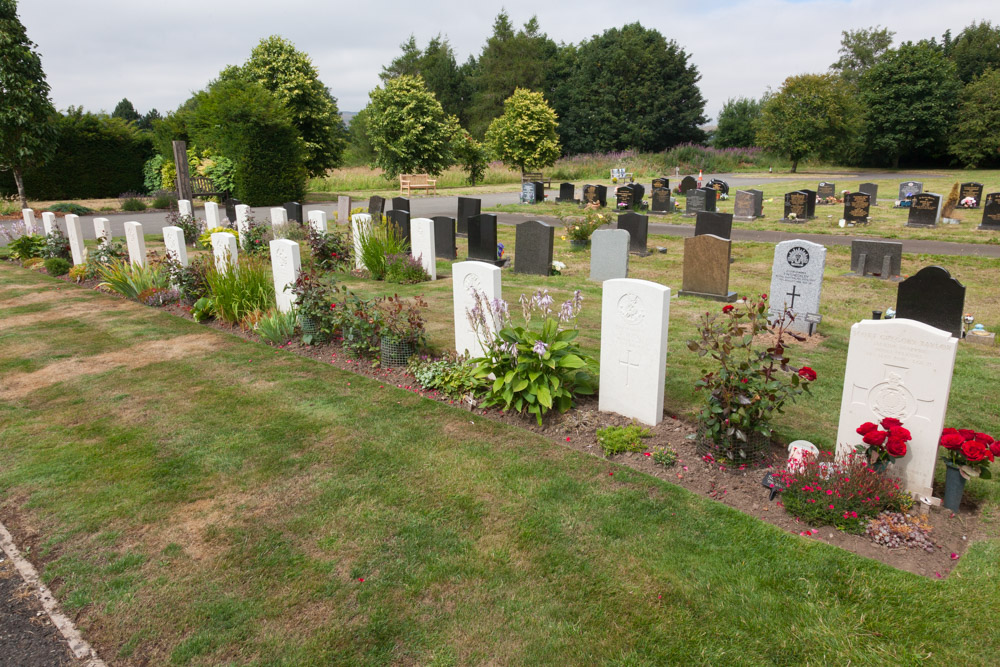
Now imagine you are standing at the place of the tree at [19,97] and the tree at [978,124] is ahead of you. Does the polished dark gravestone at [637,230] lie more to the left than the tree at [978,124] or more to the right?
right

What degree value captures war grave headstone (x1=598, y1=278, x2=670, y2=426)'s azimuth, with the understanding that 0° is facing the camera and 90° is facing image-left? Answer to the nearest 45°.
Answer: approximately 45°

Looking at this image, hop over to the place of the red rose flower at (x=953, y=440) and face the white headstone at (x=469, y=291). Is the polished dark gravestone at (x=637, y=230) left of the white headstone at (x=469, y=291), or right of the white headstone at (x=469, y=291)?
right

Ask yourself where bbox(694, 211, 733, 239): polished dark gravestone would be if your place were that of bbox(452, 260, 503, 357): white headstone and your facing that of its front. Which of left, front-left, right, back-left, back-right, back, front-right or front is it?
back

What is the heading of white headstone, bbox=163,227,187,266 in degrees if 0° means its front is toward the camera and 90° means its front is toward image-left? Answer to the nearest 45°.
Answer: approximately 45°
